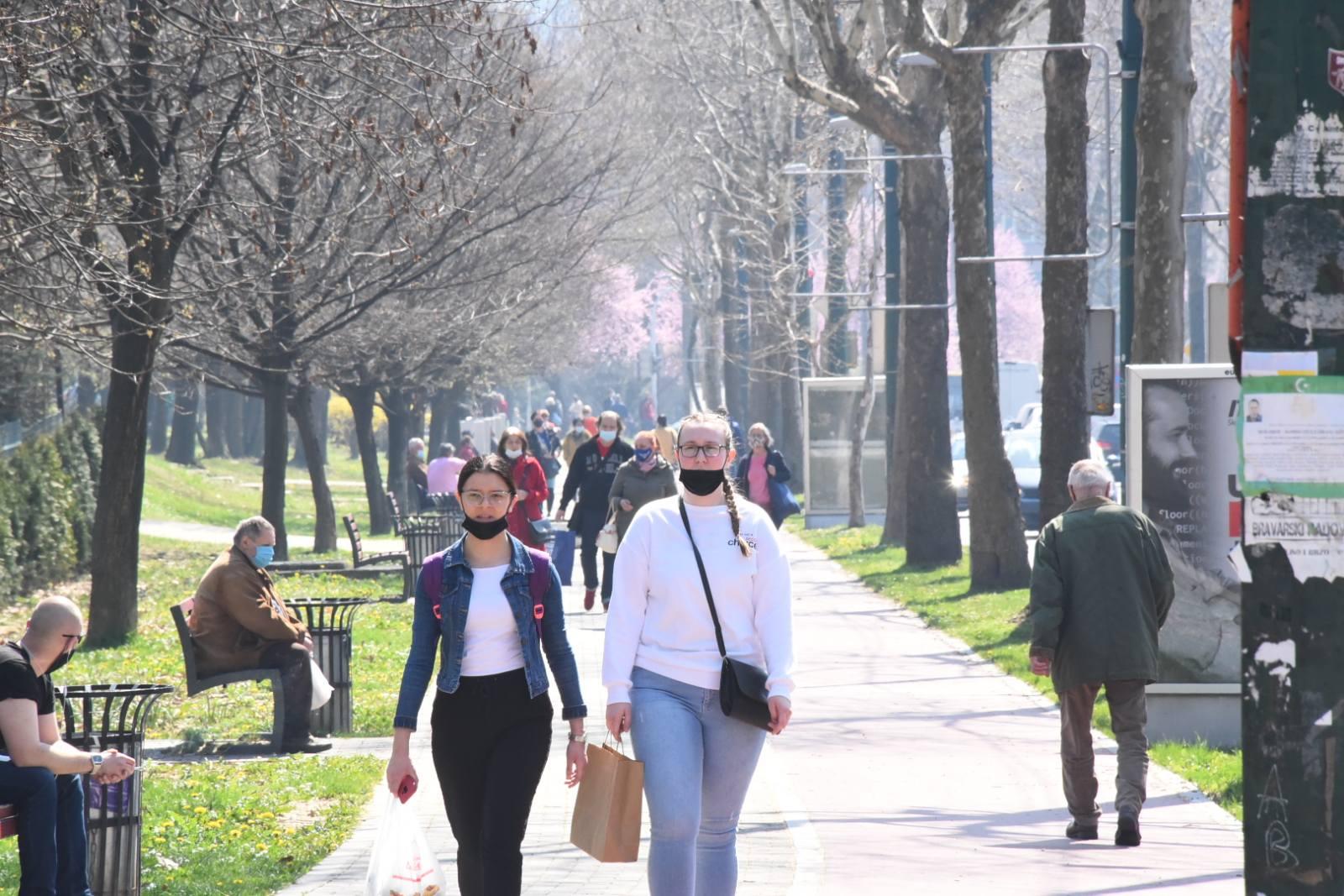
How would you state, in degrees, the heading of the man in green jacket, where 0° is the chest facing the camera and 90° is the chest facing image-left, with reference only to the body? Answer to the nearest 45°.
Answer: approximately 180°

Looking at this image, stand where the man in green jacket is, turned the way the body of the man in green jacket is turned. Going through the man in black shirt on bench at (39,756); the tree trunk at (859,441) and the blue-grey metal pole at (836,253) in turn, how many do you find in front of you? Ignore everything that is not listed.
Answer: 2

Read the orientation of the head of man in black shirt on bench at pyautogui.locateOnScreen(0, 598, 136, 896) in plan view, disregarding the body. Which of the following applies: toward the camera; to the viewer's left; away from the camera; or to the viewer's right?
to the viewer's right

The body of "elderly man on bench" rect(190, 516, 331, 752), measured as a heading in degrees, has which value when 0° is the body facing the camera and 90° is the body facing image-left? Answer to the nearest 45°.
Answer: approximately 270°

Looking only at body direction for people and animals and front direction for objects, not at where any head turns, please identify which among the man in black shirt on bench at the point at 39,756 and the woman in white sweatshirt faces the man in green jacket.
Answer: the man in black shirt on bench

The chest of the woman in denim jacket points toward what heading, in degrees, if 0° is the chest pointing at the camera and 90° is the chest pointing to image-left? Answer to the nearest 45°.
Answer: approximately 0°

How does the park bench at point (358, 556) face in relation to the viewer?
to the viewer's right
